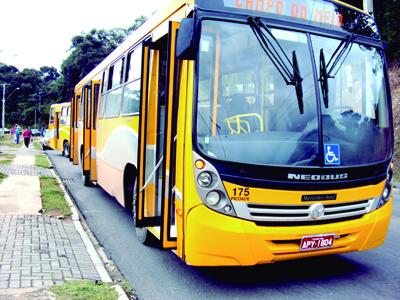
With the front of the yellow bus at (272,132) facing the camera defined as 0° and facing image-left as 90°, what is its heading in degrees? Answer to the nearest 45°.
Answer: approximately 315°

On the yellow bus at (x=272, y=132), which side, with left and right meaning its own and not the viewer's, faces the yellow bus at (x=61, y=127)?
back

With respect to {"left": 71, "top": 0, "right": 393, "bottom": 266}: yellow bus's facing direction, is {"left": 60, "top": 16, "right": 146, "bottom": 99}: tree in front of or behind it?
behind
